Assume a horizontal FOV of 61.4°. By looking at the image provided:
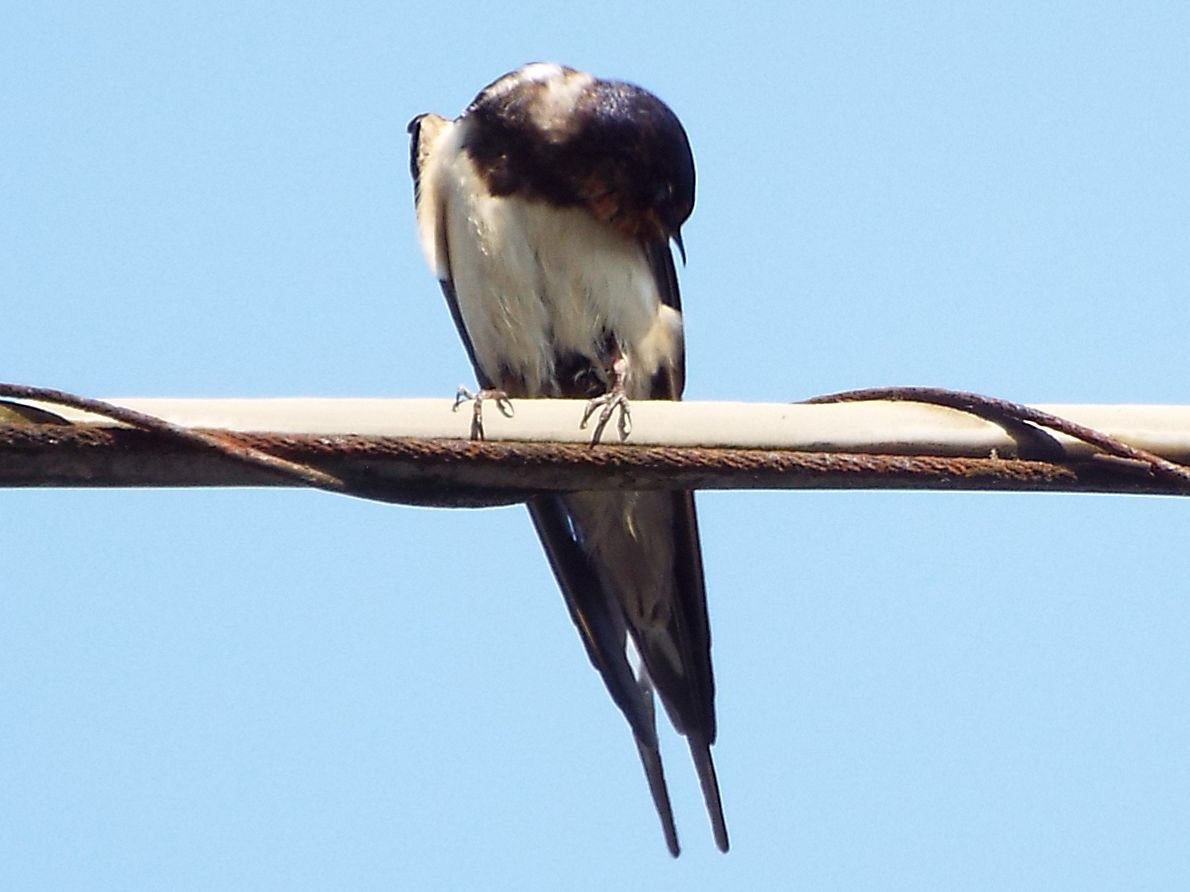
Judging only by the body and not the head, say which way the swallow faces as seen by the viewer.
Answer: toward the camera
